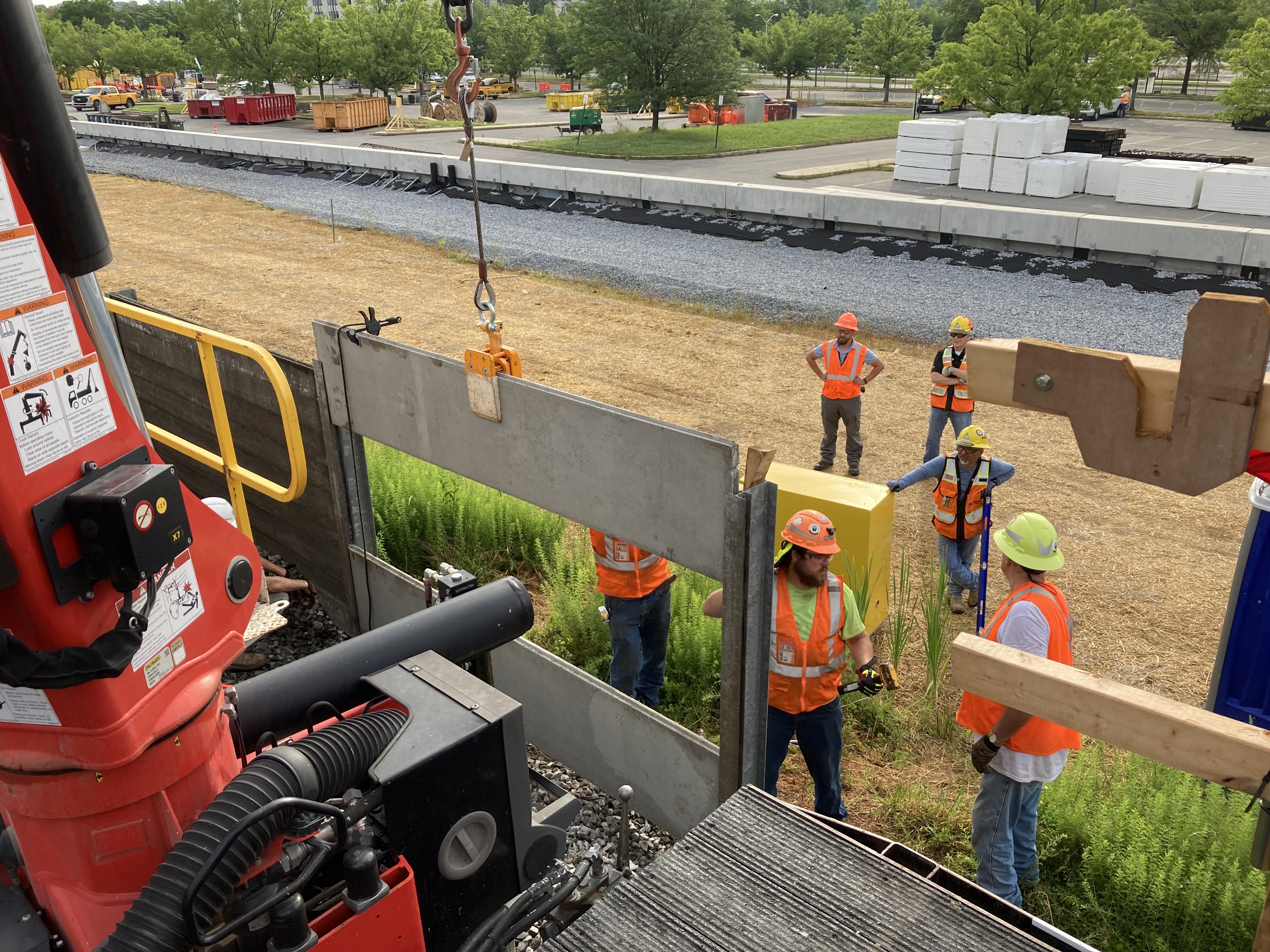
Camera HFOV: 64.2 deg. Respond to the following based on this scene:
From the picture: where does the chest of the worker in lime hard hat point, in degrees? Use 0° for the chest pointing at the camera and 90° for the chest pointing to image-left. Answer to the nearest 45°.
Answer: approximately 90°

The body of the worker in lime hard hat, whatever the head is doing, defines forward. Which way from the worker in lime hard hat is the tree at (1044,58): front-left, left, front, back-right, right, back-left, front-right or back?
right

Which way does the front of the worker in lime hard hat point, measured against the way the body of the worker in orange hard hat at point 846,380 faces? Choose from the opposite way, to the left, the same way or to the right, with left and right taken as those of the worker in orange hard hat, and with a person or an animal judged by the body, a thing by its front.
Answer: to the right

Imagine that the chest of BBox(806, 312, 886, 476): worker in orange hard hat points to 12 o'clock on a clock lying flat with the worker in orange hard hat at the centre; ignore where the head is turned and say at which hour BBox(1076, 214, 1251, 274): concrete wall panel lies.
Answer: The concrete wall panel is roughly at 7 o'clock from the worker in orange hard hat.

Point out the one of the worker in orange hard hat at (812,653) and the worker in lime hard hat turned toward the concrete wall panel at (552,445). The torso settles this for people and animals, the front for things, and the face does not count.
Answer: the worker in lime hard hat

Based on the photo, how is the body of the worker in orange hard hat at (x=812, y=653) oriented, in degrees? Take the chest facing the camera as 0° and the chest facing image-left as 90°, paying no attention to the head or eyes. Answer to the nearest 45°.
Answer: approximately 0°

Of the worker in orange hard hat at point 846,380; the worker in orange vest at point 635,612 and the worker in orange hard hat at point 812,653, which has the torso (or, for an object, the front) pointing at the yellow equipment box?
the worker in orange hard hat at point 846,380

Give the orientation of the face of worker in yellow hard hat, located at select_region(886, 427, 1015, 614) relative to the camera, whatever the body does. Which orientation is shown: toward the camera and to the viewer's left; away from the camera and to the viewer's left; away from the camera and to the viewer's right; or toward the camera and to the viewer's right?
toward the camera and to the viewer's left

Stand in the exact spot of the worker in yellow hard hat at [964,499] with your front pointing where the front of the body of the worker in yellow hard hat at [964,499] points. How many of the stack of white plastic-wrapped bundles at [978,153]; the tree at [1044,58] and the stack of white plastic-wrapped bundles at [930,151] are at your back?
3

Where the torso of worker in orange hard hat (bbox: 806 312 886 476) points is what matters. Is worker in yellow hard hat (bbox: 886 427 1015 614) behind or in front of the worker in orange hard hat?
in front

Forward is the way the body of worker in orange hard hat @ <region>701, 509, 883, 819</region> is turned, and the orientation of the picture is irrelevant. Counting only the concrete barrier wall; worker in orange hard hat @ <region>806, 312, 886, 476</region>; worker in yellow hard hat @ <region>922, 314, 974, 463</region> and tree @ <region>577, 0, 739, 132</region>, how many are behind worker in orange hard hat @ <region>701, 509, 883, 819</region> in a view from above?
4

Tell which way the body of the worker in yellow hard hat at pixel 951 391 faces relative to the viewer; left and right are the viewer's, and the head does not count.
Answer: facing the viewer

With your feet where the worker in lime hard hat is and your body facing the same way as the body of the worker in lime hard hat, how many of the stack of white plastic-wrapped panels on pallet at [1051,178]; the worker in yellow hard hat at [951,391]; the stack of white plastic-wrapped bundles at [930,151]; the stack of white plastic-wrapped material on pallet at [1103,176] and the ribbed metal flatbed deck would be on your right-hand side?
4

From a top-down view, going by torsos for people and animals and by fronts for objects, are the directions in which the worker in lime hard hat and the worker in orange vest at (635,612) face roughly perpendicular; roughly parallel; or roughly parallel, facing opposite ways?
roughly perpendicular

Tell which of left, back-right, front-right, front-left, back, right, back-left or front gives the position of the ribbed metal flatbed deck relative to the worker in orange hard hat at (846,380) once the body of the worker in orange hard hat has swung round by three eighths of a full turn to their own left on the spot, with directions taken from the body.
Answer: back-right
